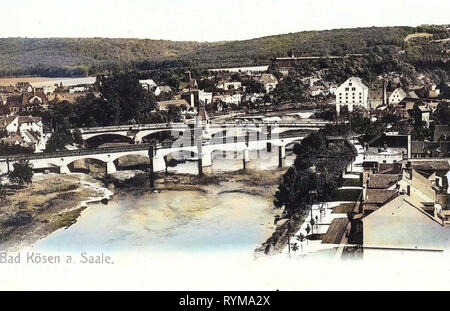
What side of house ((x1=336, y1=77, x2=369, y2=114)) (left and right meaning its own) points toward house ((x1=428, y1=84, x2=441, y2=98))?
left

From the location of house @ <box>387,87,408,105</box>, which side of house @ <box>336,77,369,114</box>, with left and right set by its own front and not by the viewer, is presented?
left

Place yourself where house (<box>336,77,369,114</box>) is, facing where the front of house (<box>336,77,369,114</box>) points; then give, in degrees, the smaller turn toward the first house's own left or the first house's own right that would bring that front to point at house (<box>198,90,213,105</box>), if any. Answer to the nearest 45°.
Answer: approximately 90° to the first house's own right

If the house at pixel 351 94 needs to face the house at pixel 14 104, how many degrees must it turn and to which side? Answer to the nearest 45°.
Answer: approximately 90° to its right

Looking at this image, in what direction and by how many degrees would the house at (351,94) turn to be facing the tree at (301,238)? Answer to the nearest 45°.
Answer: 0° — it already faces it

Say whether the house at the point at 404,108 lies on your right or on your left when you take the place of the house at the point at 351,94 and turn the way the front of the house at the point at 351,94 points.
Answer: on your left

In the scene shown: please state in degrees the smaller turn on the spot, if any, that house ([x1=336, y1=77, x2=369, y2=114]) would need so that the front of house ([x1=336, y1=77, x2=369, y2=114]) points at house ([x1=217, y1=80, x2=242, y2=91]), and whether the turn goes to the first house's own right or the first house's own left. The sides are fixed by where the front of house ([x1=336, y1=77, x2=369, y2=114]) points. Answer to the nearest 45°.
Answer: approximately 90° to the first house's own right

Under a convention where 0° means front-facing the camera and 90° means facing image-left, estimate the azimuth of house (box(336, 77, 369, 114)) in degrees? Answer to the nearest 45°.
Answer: approximately 0°

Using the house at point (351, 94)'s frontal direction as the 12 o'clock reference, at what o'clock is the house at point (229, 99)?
the house at point (229, 99) is roughly at 3 o'clock from the house at point (351, 94).
